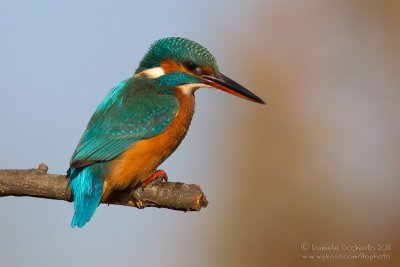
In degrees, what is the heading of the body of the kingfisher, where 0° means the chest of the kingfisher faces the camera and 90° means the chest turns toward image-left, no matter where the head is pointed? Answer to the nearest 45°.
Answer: approximately 270°
